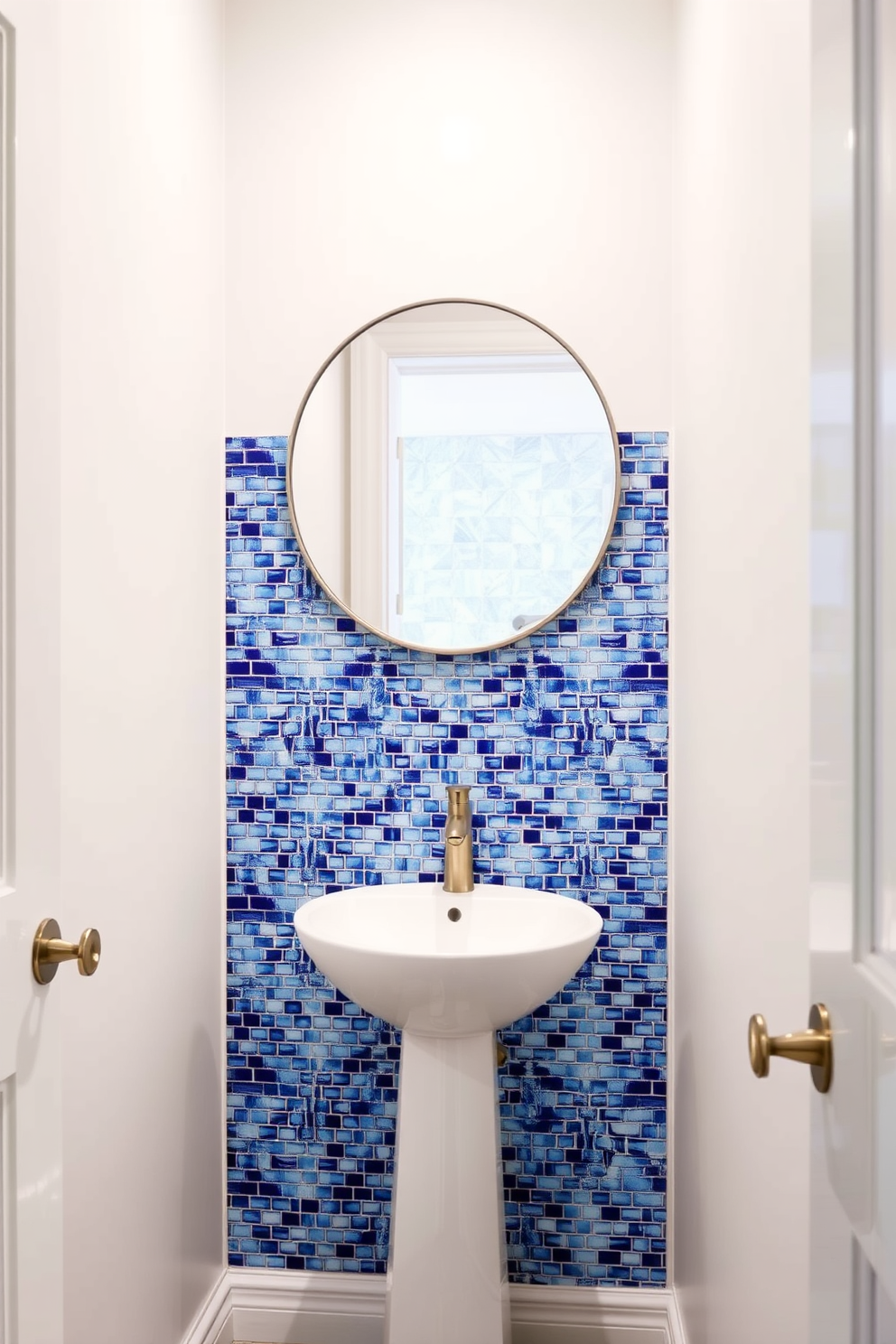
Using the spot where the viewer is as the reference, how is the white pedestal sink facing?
facing the viewer

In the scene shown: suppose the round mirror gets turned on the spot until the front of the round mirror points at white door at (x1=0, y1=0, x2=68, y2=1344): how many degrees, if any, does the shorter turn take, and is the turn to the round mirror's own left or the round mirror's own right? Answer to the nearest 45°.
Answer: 0° — it already faces it

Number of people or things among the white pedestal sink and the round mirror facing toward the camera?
2

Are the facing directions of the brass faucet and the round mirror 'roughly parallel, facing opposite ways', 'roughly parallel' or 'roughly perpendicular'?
roughly parallel

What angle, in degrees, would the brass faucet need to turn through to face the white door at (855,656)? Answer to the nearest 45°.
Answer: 0° — it already faces it

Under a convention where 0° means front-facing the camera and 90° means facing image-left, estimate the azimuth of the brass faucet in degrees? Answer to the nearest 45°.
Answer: approximately 0°

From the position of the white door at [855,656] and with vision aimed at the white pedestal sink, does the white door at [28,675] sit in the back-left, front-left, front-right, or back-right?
front-left

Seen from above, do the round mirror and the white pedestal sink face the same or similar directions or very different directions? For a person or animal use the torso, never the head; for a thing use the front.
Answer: same or similar directions

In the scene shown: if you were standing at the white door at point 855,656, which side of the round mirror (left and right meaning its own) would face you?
front
